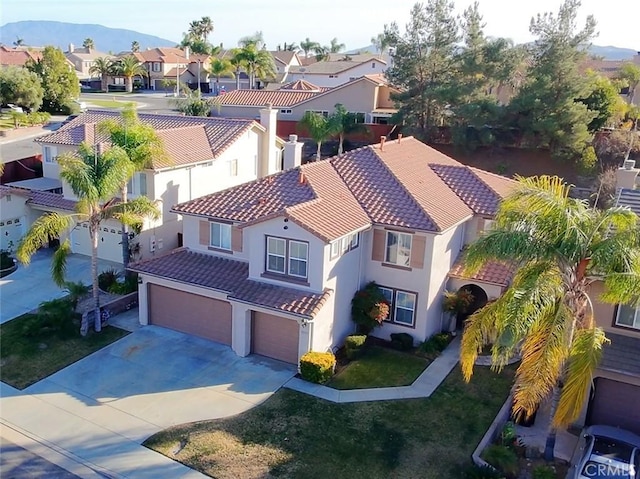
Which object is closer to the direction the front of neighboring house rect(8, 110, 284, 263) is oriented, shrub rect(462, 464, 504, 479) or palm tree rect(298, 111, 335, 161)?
the shrub

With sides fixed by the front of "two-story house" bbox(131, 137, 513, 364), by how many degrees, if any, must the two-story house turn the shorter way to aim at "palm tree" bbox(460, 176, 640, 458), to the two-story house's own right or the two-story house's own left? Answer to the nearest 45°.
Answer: approximately 90° to the two-story house's own left

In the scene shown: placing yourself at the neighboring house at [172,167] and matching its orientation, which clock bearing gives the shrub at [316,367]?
The shrub is roughly at 10 o'clock from the neighboring house.

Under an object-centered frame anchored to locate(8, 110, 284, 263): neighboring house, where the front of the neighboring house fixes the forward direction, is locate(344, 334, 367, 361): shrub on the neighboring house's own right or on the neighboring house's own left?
on the neighboring house's own left

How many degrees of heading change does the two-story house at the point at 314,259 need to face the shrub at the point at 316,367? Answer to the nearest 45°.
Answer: approximately 45° to its left

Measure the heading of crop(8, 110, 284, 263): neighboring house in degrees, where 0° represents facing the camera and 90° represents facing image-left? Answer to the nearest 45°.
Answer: approximately 45°

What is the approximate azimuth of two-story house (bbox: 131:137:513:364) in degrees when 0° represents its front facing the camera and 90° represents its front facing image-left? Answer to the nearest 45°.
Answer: approximately 45°

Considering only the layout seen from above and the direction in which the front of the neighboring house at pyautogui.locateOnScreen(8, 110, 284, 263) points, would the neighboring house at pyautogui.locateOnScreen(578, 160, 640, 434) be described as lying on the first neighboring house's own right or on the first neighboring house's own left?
on the first neighboring house's own left

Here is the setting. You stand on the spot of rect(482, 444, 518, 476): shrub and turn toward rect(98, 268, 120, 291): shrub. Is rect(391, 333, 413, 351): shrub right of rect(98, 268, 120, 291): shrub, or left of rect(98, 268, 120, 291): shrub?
right
